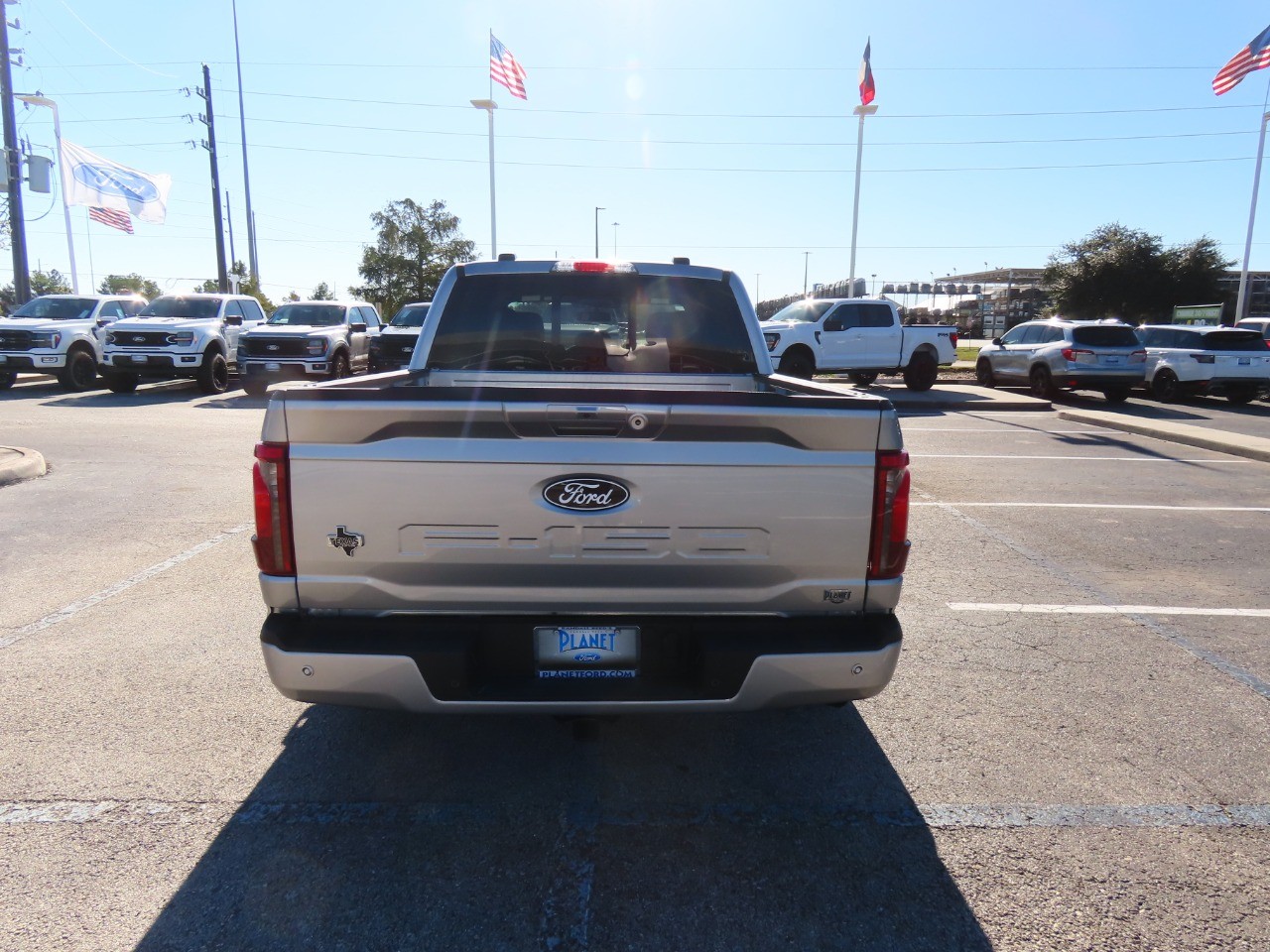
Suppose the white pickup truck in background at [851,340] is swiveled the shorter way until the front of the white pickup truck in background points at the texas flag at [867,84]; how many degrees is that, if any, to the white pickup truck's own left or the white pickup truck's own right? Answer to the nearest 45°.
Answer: approximately 135° to the white pickup truck's own right

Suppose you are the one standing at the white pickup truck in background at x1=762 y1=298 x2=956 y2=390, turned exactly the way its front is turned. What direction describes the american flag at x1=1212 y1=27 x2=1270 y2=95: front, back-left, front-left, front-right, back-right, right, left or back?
back

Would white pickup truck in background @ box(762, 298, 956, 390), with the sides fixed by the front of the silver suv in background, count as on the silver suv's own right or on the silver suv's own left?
on the silver suv's own left

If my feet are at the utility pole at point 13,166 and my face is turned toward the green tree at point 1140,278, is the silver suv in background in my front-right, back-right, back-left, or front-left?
front-right

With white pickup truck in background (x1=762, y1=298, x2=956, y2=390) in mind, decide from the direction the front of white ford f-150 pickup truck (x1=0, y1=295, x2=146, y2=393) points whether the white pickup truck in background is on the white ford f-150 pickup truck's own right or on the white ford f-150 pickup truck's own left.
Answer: on the white ford f-150 pickup truck's own left

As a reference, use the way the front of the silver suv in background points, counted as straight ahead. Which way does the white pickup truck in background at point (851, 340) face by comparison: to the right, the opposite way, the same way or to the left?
to the left

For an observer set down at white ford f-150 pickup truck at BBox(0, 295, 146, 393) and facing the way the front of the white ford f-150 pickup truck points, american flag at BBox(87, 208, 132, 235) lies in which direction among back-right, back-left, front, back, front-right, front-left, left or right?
back-right

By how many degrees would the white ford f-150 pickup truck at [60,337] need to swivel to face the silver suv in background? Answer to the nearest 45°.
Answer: approximately 90° to its left

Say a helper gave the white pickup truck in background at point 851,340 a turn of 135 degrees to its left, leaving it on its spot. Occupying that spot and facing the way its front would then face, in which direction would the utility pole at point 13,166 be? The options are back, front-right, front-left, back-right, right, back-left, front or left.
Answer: back

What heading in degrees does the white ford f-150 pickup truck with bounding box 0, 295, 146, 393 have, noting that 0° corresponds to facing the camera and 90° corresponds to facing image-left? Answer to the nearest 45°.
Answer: approximately 45°

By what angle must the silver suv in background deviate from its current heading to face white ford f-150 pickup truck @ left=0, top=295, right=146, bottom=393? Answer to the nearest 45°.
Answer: approximately 90° to its left

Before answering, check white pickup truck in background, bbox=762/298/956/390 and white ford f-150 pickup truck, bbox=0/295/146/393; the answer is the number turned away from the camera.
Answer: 0

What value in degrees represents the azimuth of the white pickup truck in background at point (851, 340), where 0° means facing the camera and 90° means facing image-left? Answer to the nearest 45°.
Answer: approximately 45°

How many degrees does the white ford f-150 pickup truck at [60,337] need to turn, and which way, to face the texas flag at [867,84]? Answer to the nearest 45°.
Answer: approximately 135° to its left

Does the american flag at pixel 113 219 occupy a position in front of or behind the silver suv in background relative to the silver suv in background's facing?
in front

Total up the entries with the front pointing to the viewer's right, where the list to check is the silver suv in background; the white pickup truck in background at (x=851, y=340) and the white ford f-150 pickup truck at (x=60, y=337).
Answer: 0

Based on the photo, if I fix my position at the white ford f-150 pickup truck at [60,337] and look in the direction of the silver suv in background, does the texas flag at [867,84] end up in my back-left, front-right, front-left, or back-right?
front-left

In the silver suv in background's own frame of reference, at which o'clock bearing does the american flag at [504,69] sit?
The american flag is roughly at 11 o'clock from the silver suv in background.
